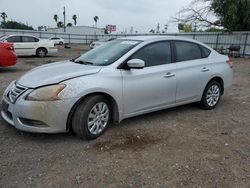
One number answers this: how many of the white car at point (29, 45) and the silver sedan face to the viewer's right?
0

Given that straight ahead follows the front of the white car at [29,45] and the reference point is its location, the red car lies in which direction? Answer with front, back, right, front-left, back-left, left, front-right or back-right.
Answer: left

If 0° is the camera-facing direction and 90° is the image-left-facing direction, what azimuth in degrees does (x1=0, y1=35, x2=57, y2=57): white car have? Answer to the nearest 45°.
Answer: approximately 90°

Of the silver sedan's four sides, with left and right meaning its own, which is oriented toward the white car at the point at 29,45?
right

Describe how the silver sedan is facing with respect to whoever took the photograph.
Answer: facing the viewer and to the left of the viewer

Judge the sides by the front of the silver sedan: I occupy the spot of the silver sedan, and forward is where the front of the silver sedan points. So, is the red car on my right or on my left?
on my right

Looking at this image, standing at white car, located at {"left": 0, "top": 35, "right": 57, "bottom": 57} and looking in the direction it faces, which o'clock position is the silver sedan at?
The silver sedan is roughly at 9 o'clock from the white car.
